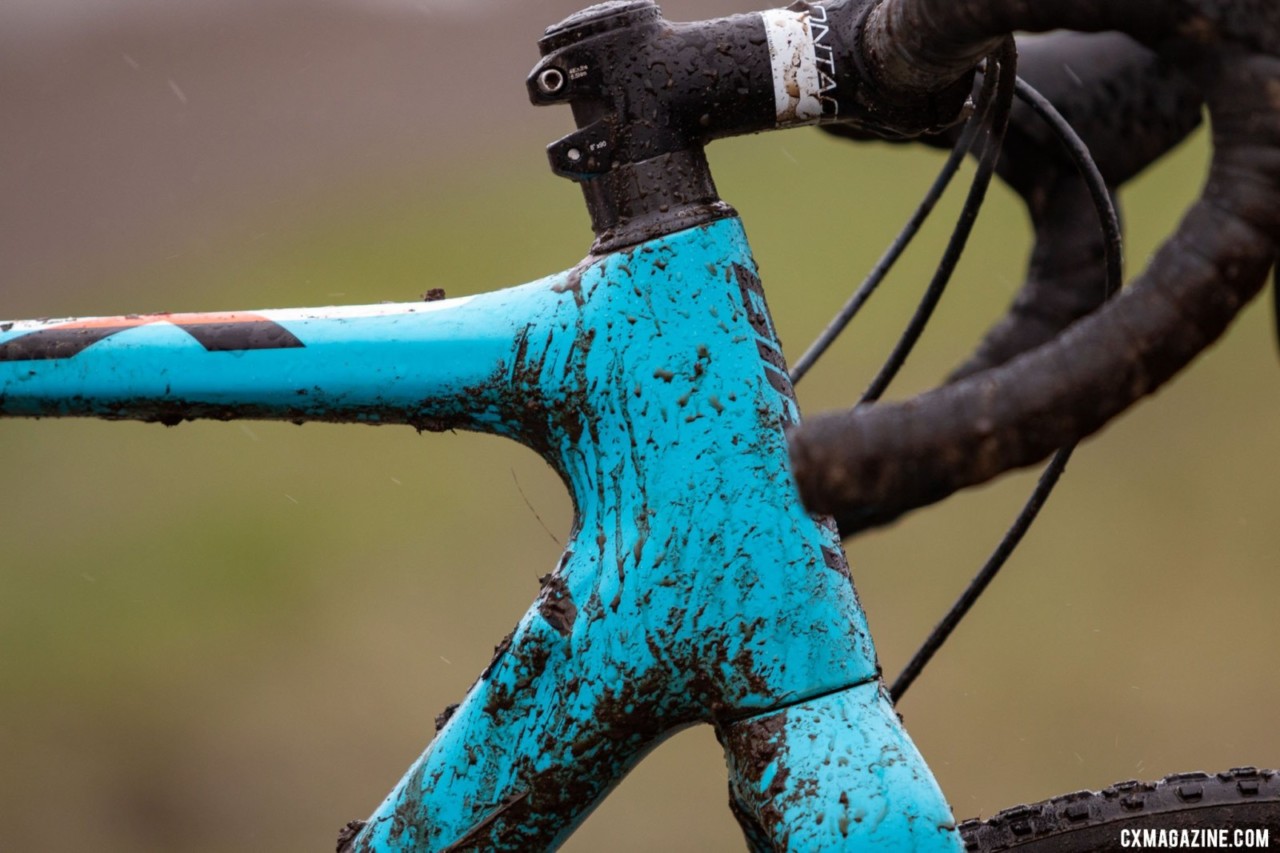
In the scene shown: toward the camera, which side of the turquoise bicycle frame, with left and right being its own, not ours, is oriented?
right
